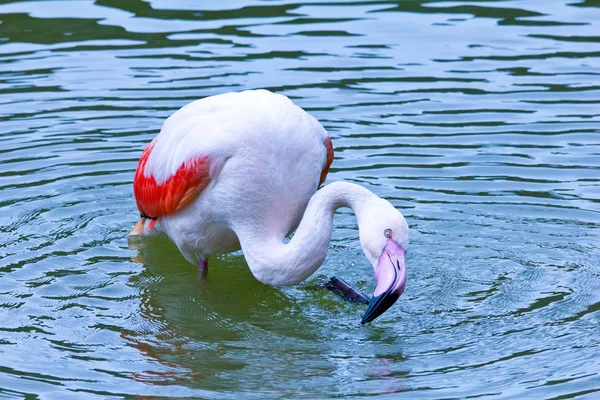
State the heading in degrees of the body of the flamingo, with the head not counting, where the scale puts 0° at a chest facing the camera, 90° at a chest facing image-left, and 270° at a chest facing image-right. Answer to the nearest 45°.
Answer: approximately 315°
